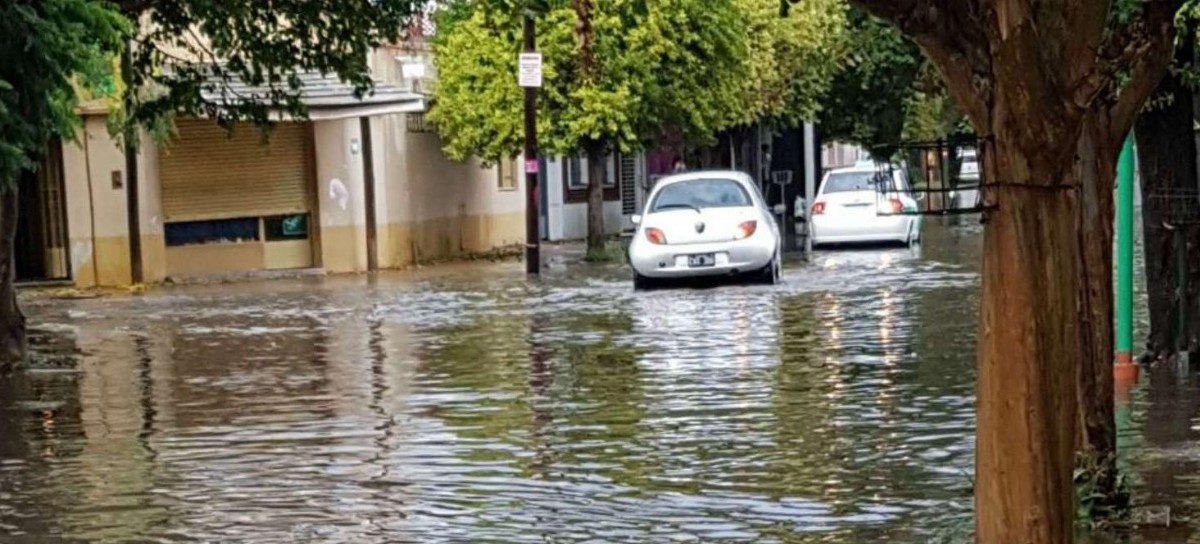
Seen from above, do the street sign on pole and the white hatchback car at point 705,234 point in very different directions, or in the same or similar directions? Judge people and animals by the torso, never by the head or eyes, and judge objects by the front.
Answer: very different directions

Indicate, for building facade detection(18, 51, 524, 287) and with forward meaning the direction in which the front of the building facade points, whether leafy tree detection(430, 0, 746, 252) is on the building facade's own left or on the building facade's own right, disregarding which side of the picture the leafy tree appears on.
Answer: on the building facade's own left

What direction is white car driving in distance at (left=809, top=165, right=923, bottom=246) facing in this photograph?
away from the camera

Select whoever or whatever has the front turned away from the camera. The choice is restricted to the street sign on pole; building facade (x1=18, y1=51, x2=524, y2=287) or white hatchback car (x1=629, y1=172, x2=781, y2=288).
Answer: the white hatchback car

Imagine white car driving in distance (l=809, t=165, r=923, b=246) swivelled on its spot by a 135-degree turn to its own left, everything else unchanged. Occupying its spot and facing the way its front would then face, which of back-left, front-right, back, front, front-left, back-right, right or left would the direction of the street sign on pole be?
front

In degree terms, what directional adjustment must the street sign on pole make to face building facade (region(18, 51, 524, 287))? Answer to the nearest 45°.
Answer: approximately 135° to its right

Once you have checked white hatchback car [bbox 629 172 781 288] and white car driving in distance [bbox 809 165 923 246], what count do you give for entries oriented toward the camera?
0

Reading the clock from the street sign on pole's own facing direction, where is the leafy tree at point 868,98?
The leafy tree is roughly at 7 o'clock from the street sign on pole.

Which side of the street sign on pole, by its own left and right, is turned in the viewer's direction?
front

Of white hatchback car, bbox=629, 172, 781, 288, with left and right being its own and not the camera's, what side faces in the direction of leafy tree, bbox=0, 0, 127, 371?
back

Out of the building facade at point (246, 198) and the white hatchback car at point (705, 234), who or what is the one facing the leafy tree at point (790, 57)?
the white hatchback car

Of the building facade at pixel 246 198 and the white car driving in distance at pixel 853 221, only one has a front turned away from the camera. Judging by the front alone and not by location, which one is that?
the white car driving in distance

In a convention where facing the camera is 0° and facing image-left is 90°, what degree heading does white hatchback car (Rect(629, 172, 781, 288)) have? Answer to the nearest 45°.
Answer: approximately 180°

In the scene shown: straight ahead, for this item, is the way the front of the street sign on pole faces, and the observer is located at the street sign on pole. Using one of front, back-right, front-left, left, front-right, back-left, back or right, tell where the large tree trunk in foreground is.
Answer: front
